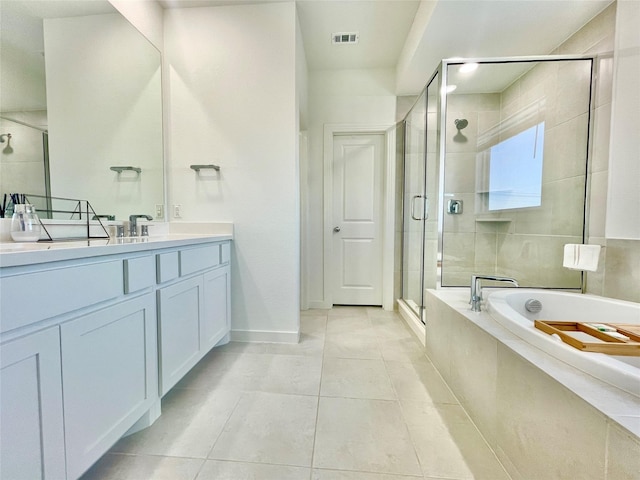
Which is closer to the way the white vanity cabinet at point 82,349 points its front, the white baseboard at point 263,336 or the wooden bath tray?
the wooden bath tray

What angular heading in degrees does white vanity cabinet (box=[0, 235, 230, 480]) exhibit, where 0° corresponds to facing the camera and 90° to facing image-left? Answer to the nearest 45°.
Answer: approximately 315°

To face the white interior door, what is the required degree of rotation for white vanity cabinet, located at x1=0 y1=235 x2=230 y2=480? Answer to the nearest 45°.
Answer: approximately 90° to its left

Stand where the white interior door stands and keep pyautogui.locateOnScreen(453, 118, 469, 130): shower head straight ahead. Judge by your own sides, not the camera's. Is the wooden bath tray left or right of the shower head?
right

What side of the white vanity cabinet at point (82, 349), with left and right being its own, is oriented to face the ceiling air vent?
left

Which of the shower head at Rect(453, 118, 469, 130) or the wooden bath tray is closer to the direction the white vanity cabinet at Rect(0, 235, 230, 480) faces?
the wooden bath tray

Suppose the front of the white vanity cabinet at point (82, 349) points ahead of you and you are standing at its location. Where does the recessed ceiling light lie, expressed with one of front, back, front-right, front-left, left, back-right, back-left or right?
front-left
